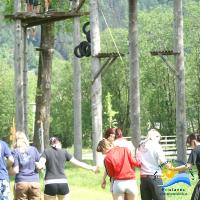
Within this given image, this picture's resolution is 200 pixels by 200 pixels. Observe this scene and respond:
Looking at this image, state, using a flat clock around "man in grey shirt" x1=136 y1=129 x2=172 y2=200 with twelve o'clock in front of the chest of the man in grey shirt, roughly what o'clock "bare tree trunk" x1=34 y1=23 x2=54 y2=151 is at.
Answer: The bare tree trunk is roughly at 10 o'clock from the man in grey shirt.

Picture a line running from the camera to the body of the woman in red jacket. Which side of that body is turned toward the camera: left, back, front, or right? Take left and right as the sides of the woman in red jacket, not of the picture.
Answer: back

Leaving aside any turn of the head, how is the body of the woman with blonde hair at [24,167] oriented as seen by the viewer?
away from the camera

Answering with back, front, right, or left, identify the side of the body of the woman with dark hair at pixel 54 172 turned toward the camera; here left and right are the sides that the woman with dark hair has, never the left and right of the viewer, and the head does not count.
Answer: back

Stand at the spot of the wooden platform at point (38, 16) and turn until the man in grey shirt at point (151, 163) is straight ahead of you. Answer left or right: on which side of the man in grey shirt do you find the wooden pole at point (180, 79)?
left

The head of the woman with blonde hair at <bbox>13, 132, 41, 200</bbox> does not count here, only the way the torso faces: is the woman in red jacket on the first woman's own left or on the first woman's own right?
on the first woman's own right

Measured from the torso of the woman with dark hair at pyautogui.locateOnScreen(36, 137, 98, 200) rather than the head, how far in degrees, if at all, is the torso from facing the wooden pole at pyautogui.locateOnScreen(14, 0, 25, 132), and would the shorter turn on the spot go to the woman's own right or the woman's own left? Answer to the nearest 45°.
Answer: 0° — they already face it

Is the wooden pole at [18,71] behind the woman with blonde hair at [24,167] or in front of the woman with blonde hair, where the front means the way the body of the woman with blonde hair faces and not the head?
in front

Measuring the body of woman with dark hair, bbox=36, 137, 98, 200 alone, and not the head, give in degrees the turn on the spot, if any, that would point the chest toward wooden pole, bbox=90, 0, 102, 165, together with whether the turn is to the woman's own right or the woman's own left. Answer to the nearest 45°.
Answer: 0° — they already face it

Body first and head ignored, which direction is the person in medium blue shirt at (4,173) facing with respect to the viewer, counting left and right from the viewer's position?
facing away from the viewer

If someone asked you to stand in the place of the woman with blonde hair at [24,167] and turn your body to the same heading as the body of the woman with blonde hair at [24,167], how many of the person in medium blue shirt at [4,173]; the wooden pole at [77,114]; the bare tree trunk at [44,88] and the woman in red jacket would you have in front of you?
2
